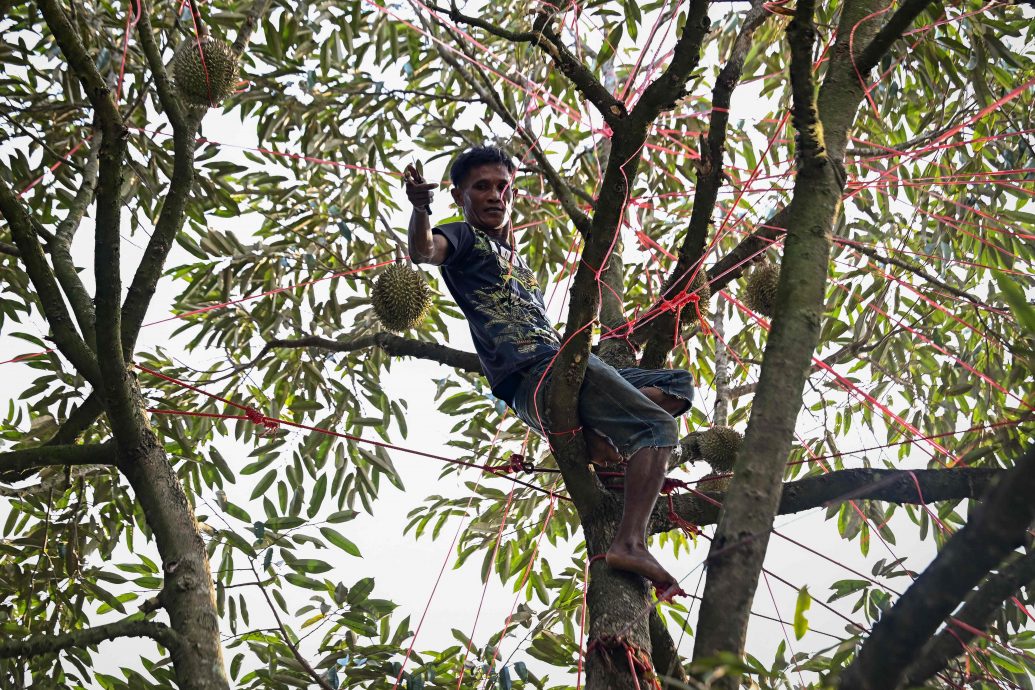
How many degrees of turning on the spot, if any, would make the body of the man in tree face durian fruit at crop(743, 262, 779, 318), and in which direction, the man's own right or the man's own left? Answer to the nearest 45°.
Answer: approximately 90° to the man's own left

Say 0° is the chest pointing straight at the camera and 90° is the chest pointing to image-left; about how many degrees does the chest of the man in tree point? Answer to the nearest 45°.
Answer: approximately 315°

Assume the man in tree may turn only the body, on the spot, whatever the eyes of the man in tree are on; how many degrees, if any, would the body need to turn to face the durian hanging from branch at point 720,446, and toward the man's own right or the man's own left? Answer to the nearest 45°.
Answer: approximately 90° to the man's own left
